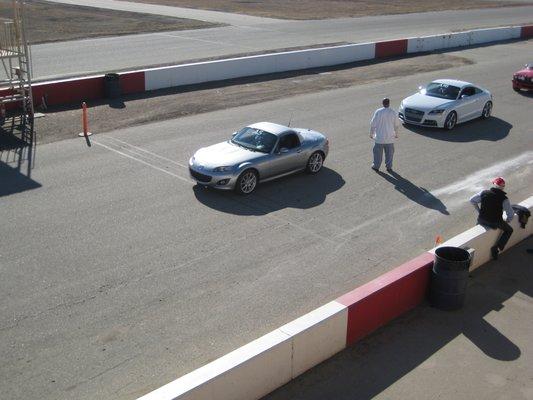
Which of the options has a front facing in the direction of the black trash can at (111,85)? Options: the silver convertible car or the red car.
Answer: the red car

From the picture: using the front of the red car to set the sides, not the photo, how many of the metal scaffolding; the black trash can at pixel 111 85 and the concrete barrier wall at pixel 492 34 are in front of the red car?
2

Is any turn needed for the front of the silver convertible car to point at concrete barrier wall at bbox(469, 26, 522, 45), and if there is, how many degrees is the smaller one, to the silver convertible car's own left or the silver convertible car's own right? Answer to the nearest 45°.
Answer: approximately 180°

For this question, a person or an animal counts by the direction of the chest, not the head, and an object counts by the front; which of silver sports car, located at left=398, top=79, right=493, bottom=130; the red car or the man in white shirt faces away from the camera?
the man in white shirt

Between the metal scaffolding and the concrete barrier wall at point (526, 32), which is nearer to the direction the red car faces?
the metal scaffolding

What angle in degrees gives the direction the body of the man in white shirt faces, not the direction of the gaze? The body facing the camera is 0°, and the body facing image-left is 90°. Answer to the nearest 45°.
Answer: approximately 180°

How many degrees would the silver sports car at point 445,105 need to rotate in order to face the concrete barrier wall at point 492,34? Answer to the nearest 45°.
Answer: approximately 135° to its right
